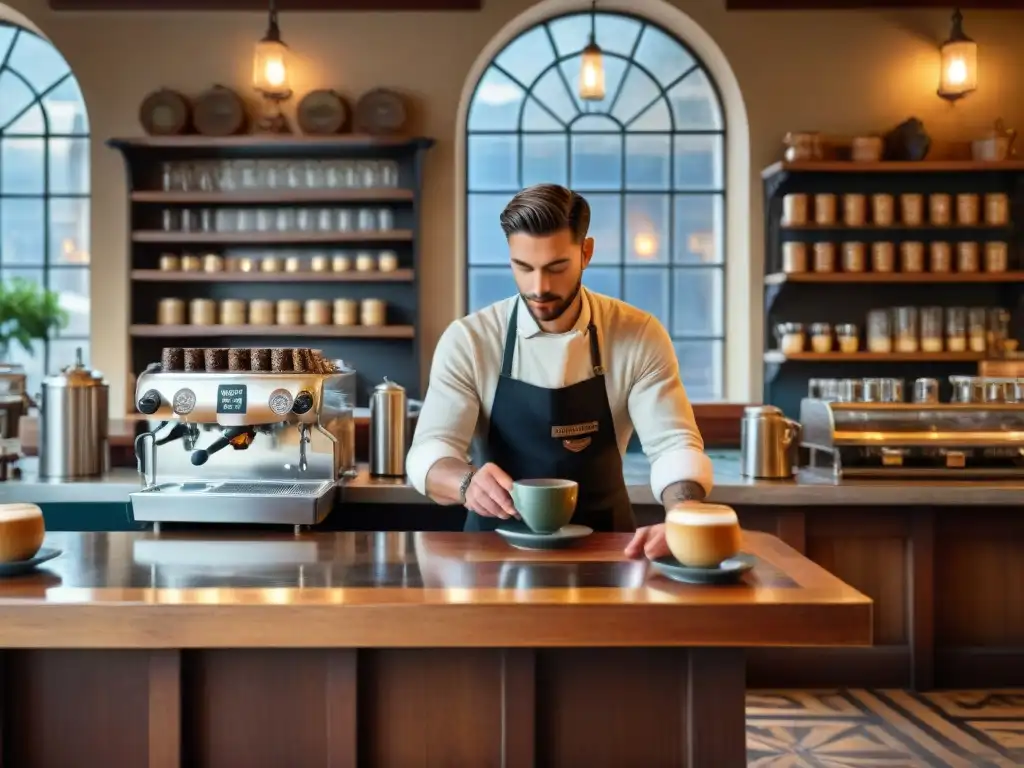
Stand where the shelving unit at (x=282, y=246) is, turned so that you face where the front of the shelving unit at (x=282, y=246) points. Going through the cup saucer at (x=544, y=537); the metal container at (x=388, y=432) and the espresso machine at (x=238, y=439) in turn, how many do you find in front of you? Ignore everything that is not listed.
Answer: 3

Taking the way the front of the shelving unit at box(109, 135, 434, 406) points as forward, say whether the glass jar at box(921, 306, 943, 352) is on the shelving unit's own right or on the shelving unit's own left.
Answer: on the shelving unit's own left

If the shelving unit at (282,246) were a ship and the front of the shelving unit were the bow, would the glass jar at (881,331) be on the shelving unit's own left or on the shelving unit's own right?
on the shelving unit's own left

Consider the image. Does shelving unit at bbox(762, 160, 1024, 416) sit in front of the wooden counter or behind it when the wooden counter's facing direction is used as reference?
behind

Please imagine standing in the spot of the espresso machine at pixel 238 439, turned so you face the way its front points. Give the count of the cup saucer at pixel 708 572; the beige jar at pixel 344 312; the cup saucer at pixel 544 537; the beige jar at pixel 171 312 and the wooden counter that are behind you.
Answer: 2

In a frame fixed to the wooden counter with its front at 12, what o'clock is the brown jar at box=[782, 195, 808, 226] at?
The brown jar is roughly at 7 o'clock from the wooden counter.

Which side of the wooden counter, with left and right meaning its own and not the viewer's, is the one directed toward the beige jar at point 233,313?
back

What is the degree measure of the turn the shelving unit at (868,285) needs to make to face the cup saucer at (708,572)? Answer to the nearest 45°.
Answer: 0° — it already faces it

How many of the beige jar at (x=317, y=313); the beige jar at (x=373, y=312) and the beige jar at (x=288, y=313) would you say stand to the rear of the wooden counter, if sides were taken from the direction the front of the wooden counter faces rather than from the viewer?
3

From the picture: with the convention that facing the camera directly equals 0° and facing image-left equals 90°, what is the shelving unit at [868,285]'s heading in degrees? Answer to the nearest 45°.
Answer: approximately 0°
